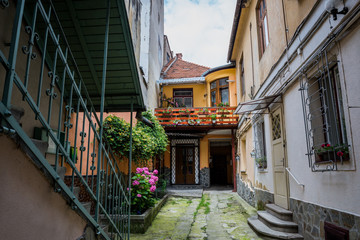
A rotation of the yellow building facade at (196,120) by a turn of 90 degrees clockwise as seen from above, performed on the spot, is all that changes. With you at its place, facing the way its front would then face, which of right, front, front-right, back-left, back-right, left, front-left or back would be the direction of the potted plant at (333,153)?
left

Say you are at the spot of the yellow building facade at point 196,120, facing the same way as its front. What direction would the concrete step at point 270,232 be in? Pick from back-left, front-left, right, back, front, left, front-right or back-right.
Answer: front

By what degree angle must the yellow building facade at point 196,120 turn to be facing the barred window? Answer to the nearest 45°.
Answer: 0° — it already faces it

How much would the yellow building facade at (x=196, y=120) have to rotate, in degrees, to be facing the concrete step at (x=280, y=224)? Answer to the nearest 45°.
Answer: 0° — it already faces it

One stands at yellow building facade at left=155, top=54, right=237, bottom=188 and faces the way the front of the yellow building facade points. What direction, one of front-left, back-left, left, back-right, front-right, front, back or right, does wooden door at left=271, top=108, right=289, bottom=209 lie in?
front

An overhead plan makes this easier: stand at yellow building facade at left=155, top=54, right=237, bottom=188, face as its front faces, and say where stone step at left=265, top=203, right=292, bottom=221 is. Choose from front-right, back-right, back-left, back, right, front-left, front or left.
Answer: front

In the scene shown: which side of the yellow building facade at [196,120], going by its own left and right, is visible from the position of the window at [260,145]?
front

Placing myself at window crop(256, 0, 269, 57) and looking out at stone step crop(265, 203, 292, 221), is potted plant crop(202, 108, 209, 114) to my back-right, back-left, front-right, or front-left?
back-right

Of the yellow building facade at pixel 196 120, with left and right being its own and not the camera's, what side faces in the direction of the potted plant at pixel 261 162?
front

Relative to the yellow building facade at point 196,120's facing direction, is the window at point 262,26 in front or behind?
in front

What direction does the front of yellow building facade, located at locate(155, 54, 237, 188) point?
toward the camera

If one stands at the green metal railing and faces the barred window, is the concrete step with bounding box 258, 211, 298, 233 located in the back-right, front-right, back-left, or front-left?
front-left

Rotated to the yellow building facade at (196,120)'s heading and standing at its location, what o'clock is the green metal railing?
The green metal railing is roughly at 12 o'clock from the yellow building facade.
